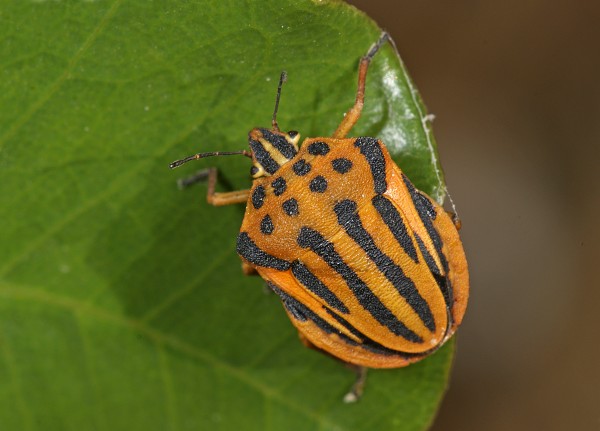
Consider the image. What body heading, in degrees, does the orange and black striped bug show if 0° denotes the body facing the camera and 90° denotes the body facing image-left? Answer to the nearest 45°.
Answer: approximately 135°
